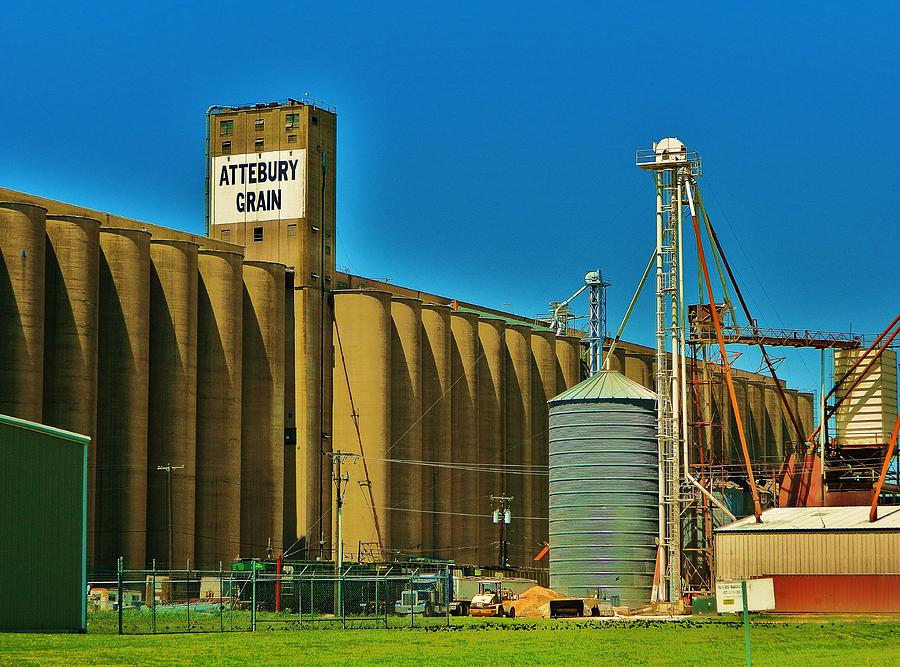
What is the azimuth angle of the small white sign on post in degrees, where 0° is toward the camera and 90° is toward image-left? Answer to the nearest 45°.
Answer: approximately 0°

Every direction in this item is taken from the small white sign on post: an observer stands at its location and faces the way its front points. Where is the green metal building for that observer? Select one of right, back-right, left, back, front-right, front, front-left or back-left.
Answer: back-right
